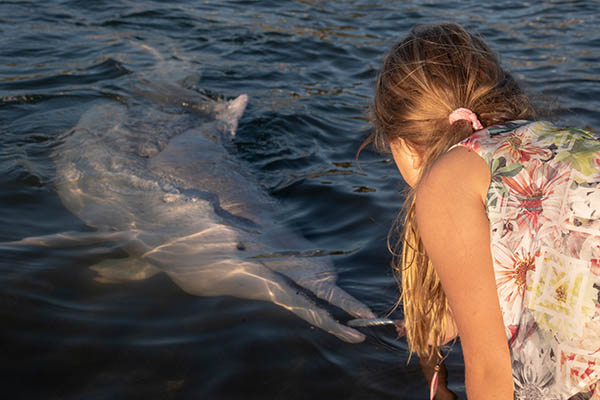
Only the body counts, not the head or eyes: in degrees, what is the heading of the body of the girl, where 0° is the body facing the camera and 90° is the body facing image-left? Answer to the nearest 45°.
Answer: approximately 135°

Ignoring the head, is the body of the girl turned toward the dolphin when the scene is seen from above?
yes

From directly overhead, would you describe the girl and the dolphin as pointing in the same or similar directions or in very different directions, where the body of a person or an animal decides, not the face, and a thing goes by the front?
very different directions

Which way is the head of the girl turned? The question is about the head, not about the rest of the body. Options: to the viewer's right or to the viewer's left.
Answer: to the viewer's left

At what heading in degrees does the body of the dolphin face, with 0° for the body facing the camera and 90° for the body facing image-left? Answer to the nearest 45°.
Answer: approximately 315°
